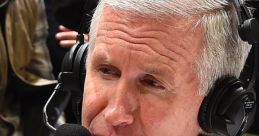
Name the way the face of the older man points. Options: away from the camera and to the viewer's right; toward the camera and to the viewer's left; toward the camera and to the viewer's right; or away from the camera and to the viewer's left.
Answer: toward the camera and to the viewer's left
